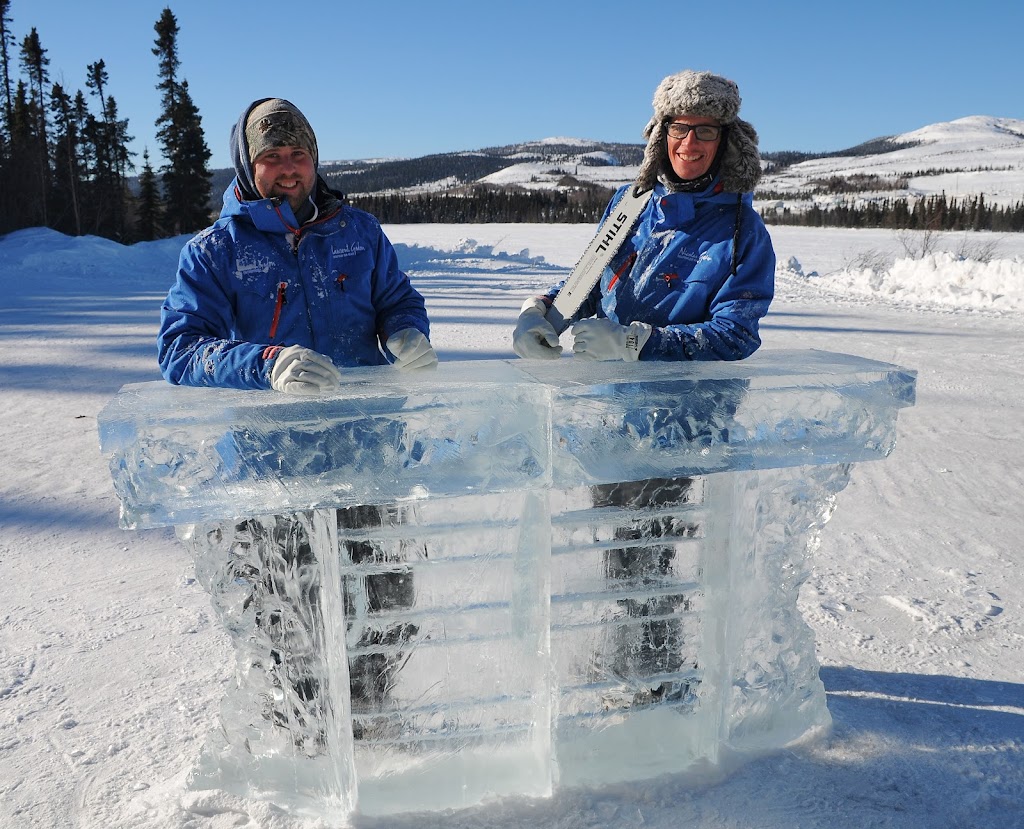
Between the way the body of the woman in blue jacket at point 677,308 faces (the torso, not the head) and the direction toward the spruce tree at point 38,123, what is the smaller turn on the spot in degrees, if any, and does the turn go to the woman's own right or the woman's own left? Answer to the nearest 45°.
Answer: approximately 90° to the woman's own right

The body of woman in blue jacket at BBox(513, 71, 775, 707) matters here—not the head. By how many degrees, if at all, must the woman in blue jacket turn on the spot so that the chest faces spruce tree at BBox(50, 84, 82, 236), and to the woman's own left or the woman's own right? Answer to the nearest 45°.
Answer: approximately 90° to the woman's own right

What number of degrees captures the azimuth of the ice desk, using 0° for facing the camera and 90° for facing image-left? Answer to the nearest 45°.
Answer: approximately 0°

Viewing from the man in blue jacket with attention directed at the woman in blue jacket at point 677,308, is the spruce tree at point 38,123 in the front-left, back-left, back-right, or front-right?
back-left

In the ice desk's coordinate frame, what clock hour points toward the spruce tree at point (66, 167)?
The spruce tree is roughly at 5 o'clock from the ice desk.

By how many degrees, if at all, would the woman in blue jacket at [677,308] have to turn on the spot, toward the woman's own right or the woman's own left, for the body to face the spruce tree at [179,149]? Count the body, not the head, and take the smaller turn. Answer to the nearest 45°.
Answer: approximately 90° to the woman's own right

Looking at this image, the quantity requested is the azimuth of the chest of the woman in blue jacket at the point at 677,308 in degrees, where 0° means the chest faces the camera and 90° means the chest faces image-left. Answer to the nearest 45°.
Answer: approximately 45°

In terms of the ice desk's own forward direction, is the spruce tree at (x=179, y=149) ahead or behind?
behind

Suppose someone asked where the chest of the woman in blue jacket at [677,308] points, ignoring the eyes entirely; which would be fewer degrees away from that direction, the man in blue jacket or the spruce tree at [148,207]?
the man in blue jacket
